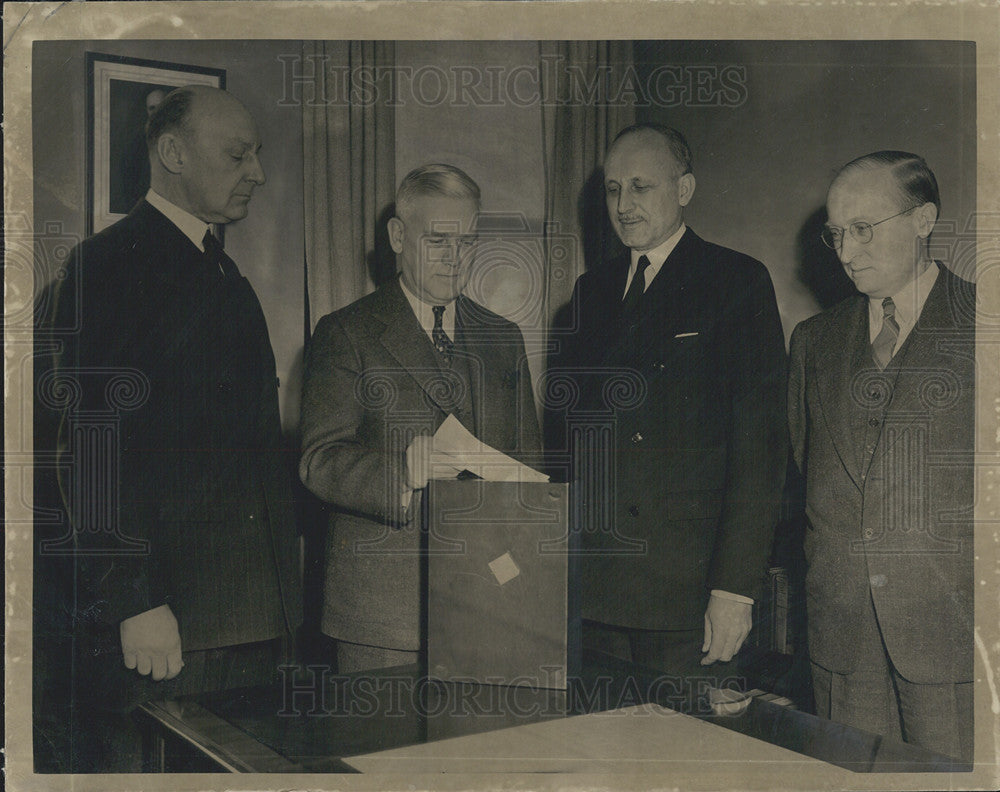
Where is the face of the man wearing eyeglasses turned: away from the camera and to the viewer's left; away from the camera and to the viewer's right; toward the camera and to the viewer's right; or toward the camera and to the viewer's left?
toward the camera and to the viewer's left

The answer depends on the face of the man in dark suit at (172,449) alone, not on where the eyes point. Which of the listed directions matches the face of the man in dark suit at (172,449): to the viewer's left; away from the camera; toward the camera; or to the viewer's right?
to the viewer's right

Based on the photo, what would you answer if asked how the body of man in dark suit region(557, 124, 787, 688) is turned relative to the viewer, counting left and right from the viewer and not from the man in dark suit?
facing the viewer and to the left of the viewer

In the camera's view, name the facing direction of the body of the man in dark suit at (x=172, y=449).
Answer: to the viewer's right

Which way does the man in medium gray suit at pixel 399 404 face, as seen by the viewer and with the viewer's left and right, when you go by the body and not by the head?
facing the viewer and to the right of the viewer

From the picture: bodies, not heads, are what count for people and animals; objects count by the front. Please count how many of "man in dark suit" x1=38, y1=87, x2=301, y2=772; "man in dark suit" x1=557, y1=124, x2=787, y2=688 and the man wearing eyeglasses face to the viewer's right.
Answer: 1

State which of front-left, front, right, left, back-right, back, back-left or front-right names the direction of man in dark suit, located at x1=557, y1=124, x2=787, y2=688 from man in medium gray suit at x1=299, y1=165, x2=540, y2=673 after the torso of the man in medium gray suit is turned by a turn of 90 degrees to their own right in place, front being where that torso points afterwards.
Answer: back-left
